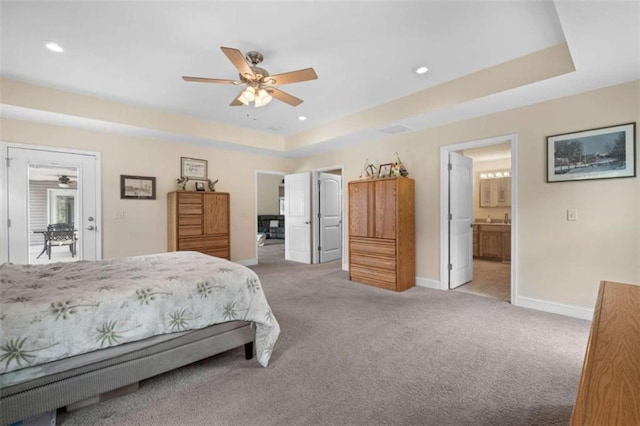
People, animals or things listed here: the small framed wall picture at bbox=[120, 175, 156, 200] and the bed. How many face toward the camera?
1

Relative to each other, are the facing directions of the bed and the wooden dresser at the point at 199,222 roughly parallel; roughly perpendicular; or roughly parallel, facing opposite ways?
roughly perpendicular

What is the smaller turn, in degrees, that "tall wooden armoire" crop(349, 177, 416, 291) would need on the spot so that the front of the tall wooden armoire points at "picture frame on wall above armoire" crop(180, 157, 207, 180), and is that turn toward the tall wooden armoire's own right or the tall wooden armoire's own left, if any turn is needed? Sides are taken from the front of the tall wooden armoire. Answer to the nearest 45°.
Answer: approximately 45° to the tall wooden armoire's own right

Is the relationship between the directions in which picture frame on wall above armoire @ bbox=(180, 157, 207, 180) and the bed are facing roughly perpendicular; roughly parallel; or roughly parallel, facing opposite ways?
roughly perpendicular

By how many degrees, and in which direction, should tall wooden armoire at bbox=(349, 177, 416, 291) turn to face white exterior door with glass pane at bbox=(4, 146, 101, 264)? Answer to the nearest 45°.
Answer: approximately 45° to its right

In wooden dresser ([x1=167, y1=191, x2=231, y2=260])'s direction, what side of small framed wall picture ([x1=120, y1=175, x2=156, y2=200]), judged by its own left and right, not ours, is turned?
left

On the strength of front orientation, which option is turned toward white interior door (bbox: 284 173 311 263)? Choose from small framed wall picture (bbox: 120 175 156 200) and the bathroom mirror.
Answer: the bathroom mirror

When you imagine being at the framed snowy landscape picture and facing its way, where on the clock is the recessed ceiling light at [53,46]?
The recessed ceiling light is roughly at 12 o'clock from the framed snowy landscape picture.

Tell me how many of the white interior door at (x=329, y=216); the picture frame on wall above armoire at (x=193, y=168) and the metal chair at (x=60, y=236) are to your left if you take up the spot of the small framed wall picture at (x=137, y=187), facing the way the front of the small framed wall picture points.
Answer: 2

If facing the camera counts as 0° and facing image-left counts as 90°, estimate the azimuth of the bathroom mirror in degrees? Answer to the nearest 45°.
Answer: approximately 45°

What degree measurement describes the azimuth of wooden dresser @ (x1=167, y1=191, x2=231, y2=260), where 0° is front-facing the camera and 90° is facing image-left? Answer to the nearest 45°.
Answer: approximately 315°

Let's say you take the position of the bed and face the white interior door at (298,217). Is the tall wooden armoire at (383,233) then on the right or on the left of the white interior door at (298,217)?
right

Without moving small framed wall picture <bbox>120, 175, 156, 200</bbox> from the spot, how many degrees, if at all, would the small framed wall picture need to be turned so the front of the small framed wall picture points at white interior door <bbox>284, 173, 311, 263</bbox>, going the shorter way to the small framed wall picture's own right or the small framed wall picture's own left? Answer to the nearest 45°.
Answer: approximately 90° to the small framed wall picture's own left

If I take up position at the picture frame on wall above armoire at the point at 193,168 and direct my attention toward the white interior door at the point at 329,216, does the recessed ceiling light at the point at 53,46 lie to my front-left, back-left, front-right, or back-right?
back-right
